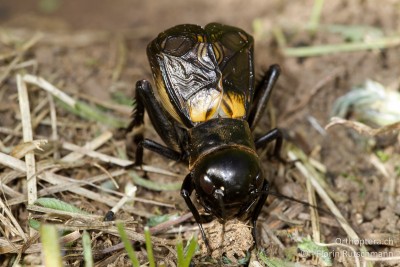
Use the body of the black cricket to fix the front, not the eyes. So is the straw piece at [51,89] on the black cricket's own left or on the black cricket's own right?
on the black cricket's own right

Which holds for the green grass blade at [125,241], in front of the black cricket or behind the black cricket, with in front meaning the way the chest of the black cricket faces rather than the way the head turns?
in front

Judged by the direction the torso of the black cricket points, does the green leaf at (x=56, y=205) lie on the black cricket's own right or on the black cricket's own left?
on the black cricket's own right

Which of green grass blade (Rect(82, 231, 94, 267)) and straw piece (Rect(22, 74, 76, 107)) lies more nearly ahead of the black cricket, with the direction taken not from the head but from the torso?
the green grass blade

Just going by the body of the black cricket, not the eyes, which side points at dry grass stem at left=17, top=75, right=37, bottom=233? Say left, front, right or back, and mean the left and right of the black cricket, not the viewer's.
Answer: right

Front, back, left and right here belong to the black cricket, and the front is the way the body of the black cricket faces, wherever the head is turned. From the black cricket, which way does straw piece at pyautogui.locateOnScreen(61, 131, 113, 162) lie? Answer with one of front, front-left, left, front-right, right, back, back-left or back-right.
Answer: right

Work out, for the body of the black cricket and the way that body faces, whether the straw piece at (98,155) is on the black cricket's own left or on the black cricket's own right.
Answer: on the black cricket's own right

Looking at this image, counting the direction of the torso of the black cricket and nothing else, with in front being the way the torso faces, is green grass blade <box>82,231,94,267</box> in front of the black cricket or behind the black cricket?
in front

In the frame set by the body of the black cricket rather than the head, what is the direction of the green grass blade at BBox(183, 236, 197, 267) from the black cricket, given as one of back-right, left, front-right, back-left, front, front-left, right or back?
front

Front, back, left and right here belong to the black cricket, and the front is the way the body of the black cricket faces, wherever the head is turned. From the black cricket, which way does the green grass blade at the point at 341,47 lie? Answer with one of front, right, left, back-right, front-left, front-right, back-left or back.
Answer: back-left

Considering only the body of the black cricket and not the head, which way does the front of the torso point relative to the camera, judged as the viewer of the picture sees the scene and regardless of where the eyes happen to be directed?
toward the camera
